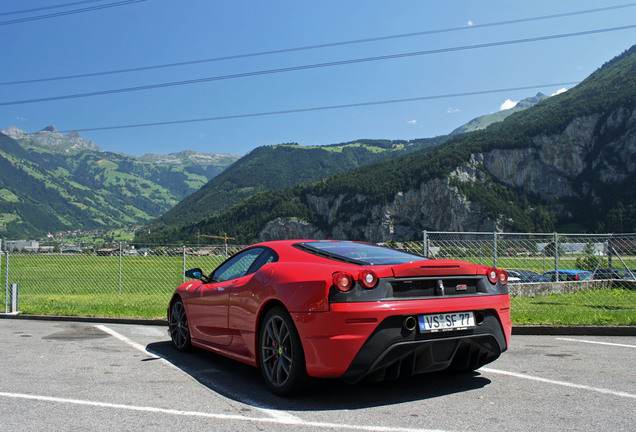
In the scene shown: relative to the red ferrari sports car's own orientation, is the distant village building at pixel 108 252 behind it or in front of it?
in front

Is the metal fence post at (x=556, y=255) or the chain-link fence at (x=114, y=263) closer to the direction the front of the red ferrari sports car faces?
the chain-link fence

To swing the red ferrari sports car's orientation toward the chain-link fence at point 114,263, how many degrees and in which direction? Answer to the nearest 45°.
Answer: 0° — it already faces it

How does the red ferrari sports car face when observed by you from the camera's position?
facing away from the viewer and to the left of the viewer

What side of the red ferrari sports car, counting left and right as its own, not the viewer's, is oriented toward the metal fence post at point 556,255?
right

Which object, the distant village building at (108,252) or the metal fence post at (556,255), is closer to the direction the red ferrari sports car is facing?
the distant village building
